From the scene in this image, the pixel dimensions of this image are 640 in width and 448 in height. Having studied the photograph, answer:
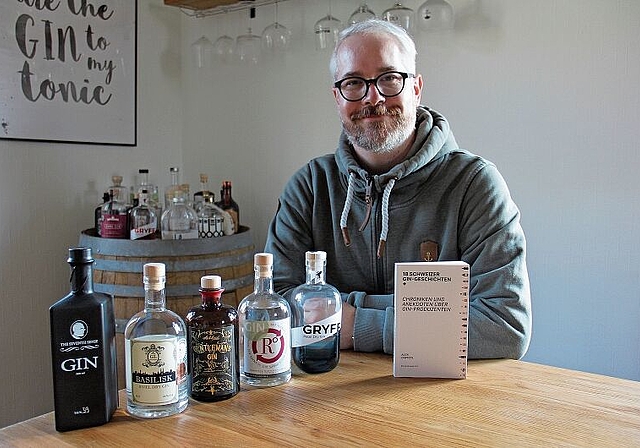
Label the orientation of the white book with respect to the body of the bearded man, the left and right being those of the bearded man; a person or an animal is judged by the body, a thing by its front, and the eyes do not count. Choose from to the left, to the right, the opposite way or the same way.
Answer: the same way

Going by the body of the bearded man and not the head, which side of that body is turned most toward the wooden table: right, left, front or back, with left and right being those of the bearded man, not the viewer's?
front

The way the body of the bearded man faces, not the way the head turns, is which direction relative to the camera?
toward the camera

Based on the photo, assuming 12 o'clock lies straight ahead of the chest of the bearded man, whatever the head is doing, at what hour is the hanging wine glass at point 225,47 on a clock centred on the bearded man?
The hanging wine glass is roughly at 5 o'clock from the bearded man.

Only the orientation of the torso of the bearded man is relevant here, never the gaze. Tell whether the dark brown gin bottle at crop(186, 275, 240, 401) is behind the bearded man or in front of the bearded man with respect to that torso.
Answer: in front

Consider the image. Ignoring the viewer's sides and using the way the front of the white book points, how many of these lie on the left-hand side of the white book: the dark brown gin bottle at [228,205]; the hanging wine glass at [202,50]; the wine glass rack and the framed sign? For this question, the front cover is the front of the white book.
0

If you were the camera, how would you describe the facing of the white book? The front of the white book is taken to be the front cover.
facing the viewer

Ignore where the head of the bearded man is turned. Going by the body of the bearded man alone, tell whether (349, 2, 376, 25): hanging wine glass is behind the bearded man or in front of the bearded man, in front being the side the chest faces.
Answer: behind

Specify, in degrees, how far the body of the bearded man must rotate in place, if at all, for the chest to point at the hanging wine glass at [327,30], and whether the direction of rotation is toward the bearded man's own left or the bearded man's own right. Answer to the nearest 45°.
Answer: approximately 180°

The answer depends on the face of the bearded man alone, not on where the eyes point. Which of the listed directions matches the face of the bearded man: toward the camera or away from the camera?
toward the camera

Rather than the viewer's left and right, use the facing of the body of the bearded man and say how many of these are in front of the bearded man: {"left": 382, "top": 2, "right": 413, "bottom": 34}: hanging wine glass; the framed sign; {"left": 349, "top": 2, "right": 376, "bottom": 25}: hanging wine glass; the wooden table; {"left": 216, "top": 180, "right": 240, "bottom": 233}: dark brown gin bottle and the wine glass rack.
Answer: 1

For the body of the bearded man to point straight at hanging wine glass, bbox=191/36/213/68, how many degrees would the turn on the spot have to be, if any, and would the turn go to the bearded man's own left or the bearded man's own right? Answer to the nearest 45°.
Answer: approximately 135° to the bearded man's own right

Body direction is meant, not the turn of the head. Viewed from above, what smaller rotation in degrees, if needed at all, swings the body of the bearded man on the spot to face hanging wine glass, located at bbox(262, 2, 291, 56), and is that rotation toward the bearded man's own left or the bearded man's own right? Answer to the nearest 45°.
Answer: approximately 135° to the bearded man's own right

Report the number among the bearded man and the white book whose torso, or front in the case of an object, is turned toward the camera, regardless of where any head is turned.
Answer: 2

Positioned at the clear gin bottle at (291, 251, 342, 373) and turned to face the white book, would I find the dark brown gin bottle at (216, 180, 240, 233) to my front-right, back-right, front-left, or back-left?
back-left

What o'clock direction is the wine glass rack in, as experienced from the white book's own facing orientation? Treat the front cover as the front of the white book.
The wine glass rack is roughly at 5 o'clock from the white book.

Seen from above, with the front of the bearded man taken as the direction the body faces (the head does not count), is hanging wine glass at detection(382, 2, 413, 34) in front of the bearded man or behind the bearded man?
behind

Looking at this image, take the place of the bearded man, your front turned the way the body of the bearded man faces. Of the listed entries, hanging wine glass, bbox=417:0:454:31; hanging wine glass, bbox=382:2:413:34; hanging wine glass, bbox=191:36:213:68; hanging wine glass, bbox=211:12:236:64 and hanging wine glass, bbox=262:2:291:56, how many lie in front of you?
0
